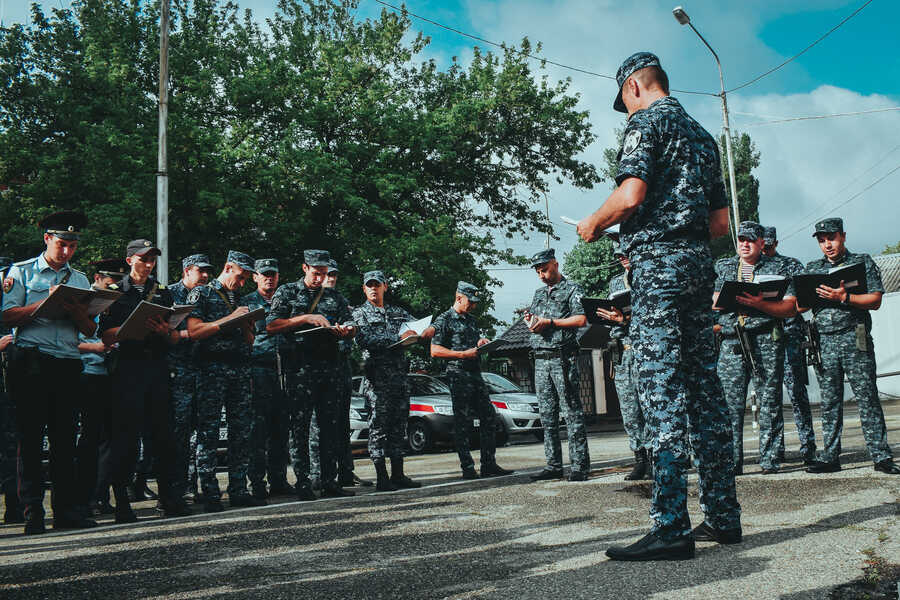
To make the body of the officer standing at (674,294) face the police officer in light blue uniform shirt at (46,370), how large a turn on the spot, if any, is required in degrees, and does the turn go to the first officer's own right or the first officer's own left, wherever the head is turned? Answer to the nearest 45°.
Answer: approximately 45° to the first officer's own left

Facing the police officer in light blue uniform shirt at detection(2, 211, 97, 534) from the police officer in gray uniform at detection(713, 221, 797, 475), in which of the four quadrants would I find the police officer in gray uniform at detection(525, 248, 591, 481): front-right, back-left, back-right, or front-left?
front-right

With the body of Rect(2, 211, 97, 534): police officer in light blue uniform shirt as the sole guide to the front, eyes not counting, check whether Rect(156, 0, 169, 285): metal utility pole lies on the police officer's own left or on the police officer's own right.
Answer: on the police officer's own left

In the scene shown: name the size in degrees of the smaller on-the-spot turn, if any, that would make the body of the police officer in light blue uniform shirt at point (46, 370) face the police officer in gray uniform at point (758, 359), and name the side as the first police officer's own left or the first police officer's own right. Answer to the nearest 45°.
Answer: approximately 45° to the first police officer's own left

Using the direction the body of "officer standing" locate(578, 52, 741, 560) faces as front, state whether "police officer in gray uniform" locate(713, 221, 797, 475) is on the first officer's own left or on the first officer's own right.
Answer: on the first officer's own right

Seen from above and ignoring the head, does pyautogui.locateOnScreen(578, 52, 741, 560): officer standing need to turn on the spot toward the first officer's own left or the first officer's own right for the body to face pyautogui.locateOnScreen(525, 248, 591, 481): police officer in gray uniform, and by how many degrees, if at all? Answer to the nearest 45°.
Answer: approximately 45° to the first officer's own right

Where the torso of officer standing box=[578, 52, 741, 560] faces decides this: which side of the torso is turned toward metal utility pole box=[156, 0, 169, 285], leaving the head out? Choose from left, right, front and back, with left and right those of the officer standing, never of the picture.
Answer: front

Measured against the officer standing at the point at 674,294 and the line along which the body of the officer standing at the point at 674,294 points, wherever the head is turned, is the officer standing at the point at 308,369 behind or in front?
in front

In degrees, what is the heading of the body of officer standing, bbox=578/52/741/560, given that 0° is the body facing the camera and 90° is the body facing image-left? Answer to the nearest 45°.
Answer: approximately 135°

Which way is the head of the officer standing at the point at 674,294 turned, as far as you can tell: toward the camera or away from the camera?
away from the camera

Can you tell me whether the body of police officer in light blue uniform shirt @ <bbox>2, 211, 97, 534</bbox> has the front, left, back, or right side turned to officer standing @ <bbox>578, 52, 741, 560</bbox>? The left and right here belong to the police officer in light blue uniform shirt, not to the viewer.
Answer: front

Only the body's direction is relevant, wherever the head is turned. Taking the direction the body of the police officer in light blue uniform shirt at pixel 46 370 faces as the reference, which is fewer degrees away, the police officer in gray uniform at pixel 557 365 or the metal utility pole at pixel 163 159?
the police officer in gray uniform

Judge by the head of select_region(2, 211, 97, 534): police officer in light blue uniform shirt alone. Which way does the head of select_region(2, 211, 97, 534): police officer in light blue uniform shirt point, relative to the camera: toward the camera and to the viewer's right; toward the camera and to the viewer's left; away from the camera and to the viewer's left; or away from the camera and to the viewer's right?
toward the camera and to the viewer's right

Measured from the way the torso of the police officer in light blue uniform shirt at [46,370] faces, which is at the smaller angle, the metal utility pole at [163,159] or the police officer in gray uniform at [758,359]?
the police officer in gray uniform

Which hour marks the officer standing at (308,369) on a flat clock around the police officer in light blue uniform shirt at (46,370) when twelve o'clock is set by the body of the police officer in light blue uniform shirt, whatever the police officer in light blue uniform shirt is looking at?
The officer standing is roughly at 10 o'clock from the police officer in light blue uniform shirt.
